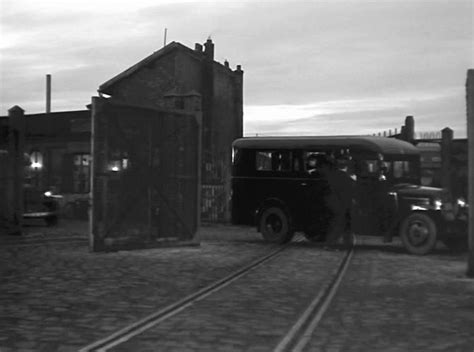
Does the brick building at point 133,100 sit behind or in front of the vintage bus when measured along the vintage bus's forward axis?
behind

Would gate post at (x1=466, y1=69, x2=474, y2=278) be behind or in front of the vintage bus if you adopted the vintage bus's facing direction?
in front

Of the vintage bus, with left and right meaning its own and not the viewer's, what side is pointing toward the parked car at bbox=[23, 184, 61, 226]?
back

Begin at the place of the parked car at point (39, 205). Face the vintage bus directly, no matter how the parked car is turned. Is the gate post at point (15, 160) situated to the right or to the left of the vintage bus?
right

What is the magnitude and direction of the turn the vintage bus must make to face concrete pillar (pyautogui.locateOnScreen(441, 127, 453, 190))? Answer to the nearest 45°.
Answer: approximately 90° to its left

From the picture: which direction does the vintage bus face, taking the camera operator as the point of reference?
facing the viewer and to the right of the viewer

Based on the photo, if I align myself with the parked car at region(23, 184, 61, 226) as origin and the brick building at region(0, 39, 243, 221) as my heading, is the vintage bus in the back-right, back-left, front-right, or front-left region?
back-right

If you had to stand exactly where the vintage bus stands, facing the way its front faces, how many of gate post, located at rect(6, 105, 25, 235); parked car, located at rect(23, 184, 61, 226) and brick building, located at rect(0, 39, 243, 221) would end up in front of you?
0

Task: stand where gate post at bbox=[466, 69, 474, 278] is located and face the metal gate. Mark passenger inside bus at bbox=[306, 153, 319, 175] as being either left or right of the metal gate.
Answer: right

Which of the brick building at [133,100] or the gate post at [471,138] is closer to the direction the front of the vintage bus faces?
the gate post
